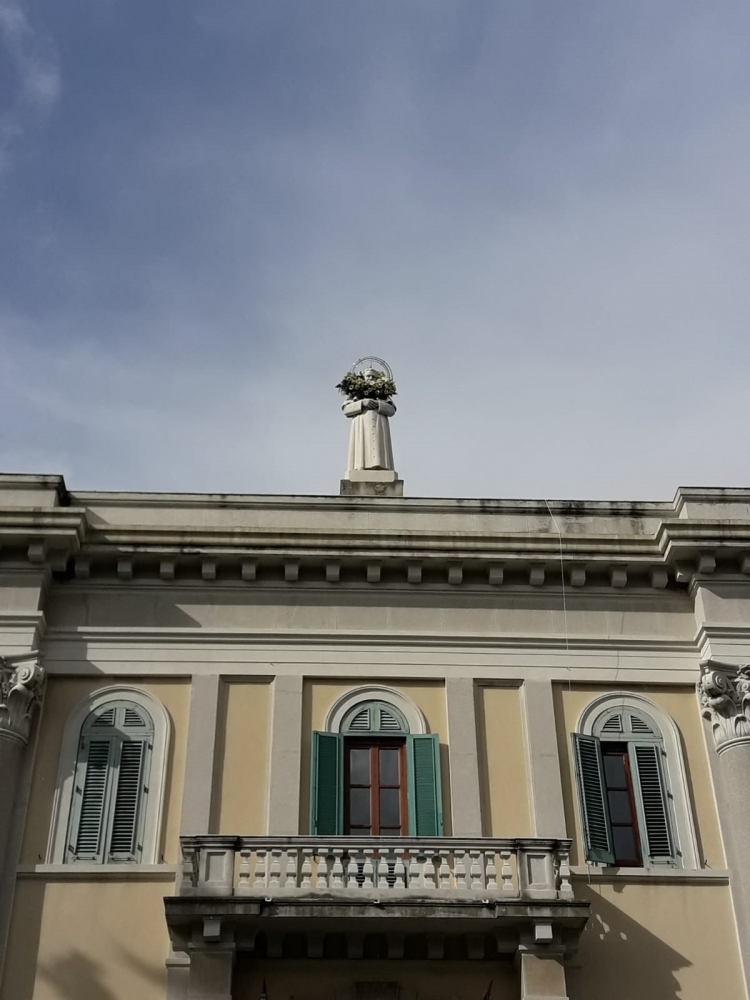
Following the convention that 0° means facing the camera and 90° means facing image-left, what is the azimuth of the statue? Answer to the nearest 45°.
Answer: approximately 0°
